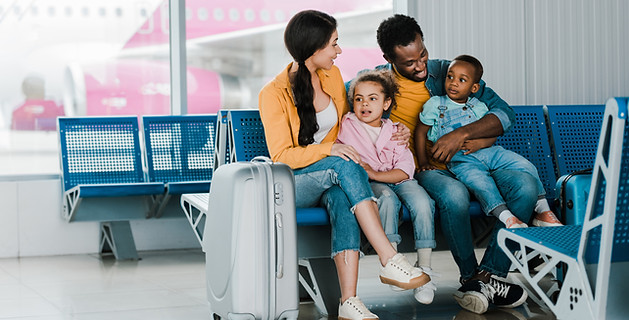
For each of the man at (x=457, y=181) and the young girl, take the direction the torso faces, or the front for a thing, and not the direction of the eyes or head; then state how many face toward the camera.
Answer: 2

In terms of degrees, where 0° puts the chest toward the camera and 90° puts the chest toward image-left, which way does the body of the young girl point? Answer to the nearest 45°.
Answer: approximately 0°

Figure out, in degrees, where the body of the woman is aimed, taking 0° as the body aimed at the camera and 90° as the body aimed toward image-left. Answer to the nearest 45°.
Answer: approximately 315°

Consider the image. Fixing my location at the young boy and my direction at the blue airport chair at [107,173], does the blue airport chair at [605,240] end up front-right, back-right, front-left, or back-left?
back-left

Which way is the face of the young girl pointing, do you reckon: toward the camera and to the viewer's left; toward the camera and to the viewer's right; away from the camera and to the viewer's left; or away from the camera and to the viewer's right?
toward the camera and to the viewer's left
